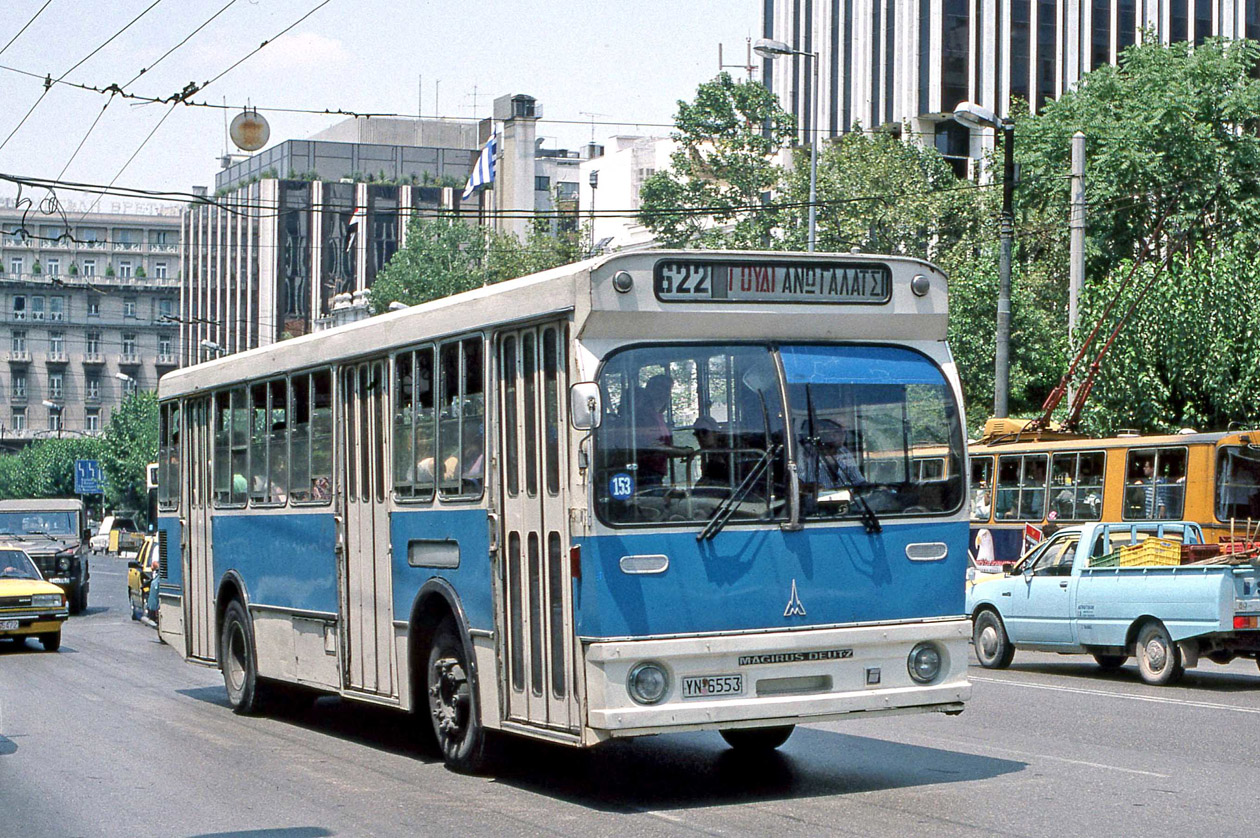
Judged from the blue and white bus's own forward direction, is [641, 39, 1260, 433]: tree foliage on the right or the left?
on its left

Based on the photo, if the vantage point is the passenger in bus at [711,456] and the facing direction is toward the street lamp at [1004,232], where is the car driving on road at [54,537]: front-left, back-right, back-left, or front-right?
front-left

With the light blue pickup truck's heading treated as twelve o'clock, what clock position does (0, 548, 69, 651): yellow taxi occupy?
The yellow taxi is roughly at 11 o'clock from the light blue pickup truck.

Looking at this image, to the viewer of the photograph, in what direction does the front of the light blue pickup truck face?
facing away from the viewer and to the left of the viewer

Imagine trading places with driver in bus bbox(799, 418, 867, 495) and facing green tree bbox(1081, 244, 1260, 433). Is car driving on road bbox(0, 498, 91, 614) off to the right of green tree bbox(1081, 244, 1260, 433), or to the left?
left

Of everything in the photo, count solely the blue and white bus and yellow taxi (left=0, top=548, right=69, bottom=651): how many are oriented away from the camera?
0

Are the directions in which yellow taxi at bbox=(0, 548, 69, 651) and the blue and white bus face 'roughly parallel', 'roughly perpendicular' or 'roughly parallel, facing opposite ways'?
roughly parallel

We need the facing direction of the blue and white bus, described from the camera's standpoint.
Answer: facing the viewer and to the right of the viewer

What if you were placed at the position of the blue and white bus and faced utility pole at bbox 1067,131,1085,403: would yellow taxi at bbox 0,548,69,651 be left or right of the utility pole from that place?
left

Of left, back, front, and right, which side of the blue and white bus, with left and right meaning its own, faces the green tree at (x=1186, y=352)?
left

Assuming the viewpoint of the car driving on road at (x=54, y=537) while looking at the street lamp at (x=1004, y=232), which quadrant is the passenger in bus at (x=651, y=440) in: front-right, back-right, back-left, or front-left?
front-right
